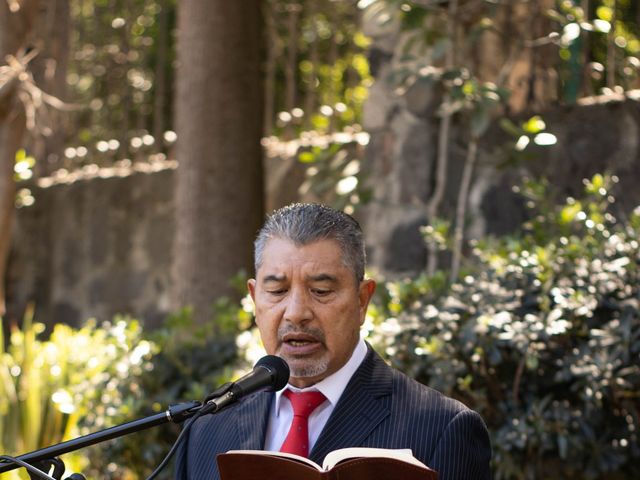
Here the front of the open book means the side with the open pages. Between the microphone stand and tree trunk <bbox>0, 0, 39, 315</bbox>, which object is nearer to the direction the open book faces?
the tree trunk

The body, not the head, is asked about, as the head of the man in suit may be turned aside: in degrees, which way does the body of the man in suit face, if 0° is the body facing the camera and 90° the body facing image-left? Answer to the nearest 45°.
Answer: approximately 45°

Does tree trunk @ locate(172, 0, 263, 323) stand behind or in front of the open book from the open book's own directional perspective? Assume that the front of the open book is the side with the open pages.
in front

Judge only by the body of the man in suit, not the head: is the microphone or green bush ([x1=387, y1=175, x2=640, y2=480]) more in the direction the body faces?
the microphone

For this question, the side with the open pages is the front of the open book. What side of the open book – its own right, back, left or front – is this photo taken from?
back

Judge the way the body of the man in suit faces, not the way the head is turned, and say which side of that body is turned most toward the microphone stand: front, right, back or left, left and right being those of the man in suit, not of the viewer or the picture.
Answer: front

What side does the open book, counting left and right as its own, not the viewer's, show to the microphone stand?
left

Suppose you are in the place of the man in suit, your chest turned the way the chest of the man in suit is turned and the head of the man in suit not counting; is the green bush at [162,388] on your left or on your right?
on your right

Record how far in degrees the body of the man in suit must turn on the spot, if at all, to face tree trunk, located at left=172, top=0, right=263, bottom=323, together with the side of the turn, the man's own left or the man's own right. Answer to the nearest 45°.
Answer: approximately 135° to the man's own right
